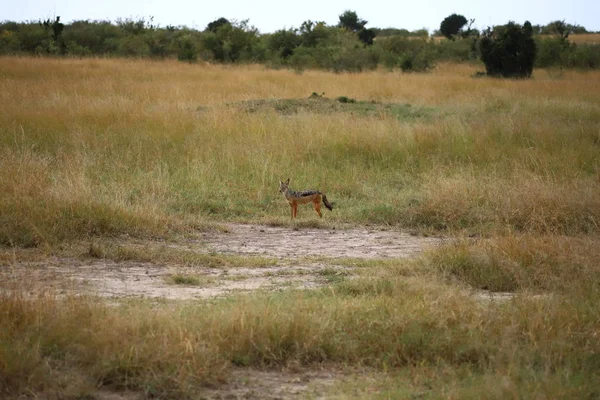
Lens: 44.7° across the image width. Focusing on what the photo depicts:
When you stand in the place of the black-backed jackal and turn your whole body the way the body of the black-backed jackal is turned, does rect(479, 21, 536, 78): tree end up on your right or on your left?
on your right

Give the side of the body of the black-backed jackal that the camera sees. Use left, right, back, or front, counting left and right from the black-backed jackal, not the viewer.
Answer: left
